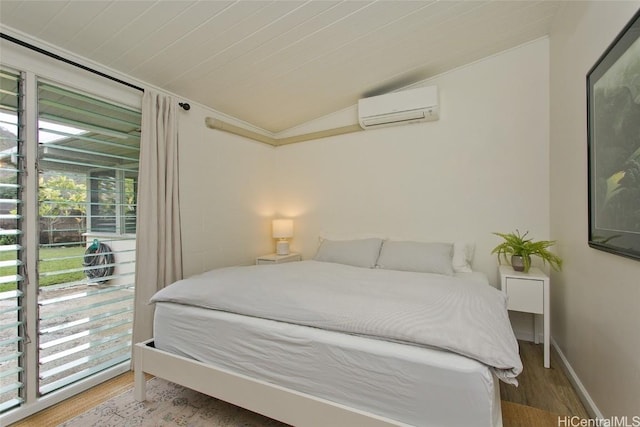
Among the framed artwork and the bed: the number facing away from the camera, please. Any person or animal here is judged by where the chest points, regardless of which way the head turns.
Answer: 0

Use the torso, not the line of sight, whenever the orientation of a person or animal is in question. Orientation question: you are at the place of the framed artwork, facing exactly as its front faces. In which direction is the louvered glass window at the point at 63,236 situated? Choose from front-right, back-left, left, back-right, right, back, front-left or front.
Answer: front-left

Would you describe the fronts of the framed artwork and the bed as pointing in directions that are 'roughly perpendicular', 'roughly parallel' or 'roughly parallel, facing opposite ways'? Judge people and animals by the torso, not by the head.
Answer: roughly perpendicular

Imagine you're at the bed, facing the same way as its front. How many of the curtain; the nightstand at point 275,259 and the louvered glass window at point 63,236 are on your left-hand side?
0

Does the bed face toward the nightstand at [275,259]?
no

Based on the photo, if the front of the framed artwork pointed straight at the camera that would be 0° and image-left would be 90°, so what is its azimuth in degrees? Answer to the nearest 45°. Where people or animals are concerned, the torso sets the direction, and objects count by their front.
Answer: approximately 90°

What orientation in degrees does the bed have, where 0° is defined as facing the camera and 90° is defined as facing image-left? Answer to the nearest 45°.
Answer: approximately 45°

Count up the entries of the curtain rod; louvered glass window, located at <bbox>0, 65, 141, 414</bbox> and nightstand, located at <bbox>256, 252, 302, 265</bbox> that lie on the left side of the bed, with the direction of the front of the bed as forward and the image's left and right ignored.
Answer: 0
